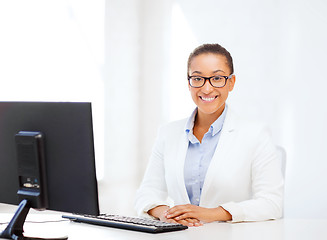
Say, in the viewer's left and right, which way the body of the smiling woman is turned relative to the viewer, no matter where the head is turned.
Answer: facing the viewer and to the left of the viewer

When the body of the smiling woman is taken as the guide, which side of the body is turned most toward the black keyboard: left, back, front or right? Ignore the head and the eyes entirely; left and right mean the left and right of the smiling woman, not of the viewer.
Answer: front

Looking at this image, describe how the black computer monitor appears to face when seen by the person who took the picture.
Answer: facing away from the viewer and to the right of the viewer

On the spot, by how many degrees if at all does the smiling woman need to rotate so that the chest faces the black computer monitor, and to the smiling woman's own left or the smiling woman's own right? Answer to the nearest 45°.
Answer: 0° — they already face it
